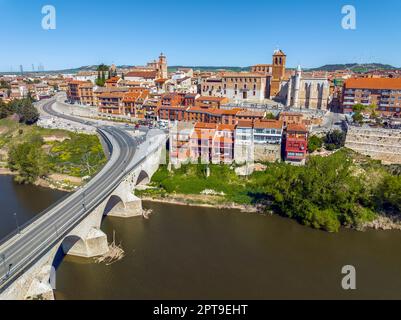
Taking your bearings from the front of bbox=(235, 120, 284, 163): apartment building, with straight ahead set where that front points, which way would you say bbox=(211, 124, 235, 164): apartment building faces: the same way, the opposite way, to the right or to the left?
the same way

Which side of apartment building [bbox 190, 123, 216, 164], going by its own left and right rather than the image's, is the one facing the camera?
front

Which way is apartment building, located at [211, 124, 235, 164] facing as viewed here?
toward the camera

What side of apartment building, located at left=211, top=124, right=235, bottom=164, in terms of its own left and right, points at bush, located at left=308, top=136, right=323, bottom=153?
left

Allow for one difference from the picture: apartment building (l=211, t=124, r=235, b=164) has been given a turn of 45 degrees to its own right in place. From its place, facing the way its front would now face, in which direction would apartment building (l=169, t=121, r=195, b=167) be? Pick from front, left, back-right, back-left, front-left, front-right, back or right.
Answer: front-right

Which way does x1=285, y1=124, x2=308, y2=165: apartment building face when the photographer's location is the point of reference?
facing the viewer

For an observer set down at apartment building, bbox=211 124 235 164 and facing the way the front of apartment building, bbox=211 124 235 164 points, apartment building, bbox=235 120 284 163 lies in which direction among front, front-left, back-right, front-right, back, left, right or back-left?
left

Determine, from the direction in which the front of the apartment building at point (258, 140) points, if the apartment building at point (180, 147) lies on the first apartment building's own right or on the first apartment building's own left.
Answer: on the first apartment building's own right

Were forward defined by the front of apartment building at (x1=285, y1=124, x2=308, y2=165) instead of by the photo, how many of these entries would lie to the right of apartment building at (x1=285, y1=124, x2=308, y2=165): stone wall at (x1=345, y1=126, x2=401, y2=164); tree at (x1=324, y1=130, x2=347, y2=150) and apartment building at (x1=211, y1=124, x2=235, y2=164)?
1

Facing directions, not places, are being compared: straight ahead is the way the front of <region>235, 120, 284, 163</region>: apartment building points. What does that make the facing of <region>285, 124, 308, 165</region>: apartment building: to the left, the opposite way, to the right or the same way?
the same way

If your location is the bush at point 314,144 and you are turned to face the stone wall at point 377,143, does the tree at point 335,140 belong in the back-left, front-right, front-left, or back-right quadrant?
front-left

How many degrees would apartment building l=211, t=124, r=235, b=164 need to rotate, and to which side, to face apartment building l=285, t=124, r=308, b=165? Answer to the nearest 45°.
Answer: approximately 90° to its left

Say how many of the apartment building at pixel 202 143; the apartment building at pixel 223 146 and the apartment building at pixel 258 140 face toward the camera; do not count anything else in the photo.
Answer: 3

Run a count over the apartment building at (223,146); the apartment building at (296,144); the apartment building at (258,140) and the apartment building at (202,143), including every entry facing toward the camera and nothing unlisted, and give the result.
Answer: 4

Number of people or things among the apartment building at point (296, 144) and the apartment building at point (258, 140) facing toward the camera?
2
